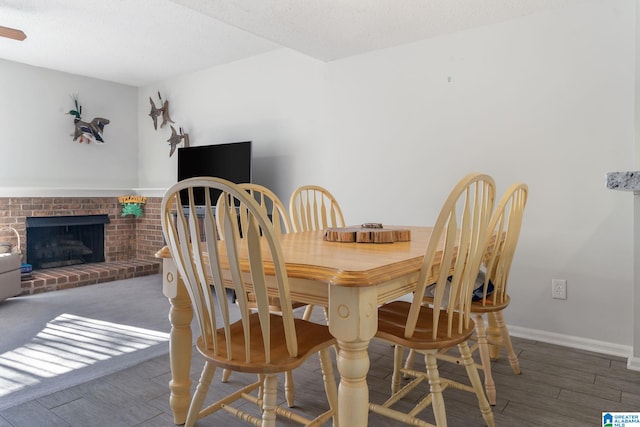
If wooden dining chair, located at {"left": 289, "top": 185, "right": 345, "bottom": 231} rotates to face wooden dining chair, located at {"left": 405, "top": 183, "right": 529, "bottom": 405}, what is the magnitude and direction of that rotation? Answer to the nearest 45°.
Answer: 0° — it already faces it

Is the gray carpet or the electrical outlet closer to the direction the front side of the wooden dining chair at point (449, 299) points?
the gray carpet

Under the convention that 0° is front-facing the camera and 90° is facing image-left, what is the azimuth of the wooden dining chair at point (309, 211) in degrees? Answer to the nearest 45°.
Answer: approximately 315°

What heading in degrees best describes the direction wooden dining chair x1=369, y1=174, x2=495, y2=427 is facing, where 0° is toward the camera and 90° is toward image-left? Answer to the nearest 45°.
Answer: approximately 135°

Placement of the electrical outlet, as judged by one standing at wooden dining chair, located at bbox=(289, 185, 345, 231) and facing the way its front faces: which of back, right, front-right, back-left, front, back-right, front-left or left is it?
front-left

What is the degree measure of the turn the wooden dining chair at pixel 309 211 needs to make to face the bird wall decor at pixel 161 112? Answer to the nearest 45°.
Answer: approximately 180°

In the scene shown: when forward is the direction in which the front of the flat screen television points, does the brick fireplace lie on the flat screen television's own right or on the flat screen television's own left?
on the flat screen television's own right

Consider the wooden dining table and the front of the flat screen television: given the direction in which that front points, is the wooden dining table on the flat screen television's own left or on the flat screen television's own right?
on the flat screen television's own left

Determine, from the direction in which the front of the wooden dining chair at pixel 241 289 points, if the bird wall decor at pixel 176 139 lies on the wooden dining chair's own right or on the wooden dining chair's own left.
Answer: on the wooden dining chair's own left

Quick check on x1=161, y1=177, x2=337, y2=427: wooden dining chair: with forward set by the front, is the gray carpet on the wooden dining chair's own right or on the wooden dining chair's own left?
on the wooden dining chair's own left

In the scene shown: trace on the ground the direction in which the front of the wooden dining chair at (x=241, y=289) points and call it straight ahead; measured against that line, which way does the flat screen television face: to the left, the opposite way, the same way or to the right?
the opposite way

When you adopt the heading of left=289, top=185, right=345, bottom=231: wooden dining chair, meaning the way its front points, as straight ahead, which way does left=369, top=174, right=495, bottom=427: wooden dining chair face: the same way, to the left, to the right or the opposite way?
the opposite way
